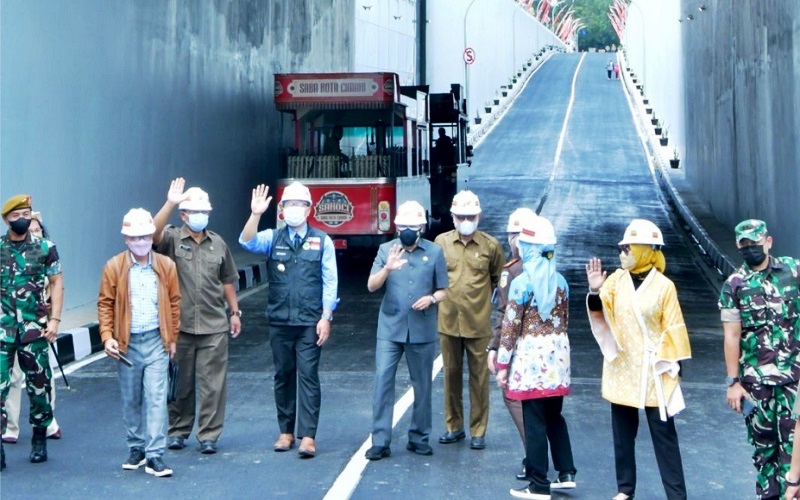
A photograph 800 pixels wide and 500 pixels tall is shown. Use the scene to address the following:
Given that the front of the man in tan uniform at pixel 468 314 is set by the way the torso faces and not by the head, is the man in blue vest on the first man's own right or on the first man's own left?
on the first man's own right

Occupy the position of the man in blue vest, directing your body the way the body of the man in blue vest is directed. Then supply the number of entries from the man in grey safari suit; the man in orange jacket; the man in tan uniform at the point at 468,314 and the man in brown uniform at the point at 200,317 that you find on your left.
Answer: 2

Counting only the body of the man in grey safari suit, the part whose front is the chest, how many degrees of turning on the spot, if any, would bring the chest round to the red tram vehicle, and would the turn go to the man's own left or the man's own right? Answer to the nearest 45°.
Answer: approximately 180°

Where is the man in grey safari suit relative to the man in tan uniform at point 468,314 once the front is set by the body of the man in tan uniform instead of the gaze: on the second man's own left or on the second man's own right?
on the second man's own right

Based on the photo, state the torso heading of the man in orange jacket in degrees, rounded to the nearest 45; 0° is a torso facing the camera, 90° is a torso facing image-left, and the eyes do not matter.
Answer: approximately 0°

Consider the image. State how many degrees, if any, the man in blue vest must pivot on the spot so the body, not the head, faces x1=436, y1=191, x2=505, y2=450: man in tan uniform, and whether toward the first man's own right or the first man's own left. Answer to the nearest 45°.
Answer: approximately 90° to the first man's own left

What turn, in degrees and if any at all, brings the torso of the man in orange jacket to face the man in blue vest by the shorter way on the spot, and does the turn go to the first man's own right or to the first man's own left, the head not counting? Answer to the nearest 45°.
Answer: approximately 90° to the first man's own left
